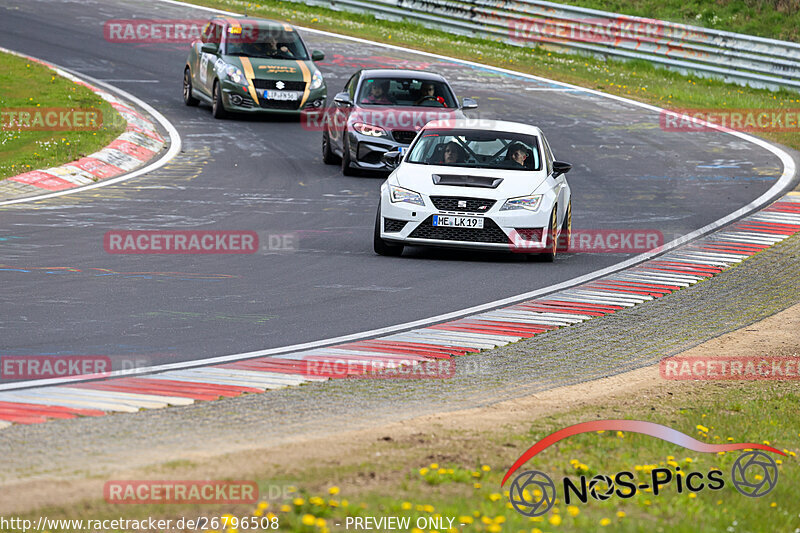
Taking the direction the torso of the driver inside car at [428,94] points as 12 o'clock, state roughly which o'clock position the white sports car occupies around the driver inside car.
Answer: The white sports car is roughly at 12 o'clock from the driver inside car.

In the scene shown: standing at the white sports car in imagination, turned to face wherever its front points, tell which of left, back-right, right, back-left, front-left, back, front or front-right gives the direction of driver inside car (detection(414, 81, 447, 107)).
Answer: back

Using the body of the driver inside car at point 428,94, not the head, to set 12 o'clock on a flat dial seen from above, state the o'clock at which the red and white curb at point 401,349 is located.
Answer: The red and white curb is roughly at 12 o'clock from the driver inside car.

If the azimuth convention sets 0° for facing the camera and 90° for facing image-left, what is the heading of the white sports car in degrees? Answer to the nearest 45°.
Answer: approximately 0°

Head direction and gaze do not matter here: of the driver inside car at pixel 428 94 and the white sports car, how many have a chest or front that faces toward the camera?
2

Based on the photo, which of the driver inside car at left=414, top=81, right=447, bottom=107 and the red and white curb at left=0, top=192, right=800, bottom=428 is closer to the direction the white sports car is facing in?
the red and white curb

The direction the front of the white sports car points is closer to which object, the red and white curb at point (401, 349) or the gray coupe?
the red and white curb

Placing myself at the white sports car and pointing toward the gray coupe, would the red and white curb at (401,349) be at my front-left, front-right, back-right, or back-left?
back-left
